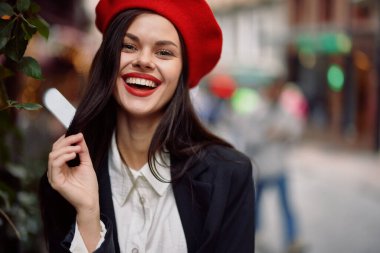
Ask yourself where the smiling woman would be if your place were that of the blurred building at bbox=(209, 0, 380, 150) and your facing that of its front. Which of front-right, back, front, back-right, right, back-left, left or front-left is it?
front-left

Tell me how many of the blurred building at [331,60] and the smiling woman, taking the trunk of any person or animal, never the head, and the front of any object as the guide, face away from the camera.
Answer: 0

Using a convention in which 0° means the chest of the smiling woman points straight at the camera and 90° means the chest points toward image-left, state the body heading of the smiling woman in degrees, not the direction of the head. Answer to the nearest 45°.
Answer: approximately 0°

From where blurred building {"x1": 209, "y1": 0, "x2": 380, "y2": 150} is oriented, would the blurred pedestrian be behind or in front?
in front

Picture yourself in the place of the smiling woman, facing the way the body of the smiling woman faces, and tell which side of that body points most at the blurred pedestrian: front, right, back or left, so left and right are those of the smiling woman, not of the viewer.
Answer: back

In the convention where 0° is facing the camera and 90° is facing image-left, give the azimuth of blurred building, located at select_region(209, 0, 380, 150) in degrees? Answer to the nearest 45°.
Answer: approximately 45°

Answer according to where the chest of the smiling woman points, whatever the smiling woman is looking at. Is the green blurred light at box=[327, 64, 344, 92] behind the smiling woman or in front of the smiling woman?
behind
